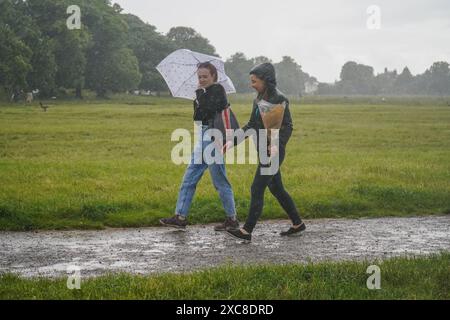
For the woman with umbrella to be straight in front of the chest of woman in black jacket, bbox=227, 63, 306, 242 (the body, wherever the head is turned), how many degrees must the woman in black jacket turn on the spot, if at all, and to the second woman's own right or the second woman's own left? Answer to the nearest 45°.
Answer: approximately 45° to the second woman's own right

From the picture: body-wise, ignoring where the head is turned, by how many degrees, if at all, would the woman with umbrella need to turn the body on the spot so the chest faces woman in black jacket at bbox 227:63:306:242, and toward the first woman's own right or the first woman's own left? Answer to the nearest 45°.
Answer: approximately 135° to the first woman's own left

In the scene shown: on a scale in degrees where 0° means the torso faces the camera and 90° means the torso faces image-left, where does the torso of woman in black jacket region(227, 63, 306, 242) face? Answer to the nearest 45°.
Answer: approximately 90°
